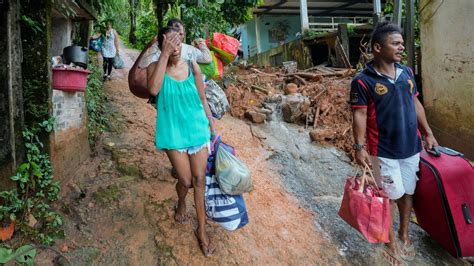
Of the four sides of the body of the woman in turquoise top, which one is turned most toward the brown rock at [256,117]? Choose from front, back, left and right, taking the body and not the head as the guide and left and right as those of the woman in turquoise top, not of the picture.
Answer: back

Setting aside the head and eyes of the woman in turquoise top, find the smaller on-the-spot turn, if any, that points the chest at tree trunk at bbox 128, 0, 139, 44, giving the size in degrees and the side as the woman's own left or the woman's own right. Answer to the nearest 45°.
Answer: approximately 180°

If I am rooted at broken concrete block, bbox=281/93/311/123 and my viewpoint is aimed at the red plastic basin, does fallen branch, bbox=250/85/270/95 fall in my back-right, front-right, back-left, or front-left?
back-right

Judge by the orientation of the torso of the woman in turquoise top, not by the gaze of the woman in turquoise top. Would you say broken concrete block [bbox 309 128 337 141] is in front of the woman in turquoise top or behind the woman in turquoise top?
behind

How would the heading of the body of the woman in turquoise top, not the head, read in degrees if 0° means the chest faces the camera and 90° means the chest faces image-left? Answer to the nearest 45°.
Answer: approximately 0°

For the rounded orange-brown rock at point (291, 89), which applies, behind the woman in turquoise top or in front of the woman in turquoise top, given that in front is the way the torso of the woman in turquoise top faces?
behind
